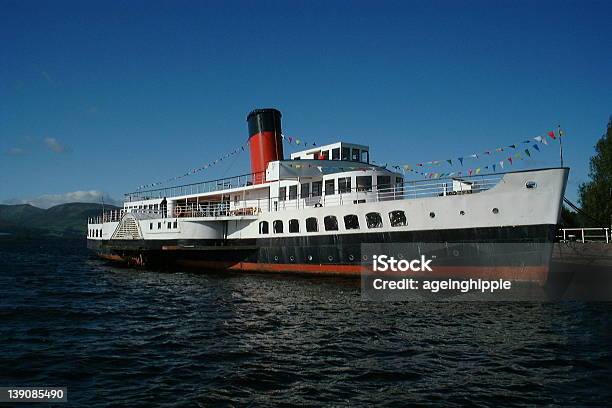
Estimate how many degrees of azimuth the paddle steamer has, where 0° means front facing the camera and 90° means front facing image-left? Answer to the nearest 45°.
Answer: approximately 315°
